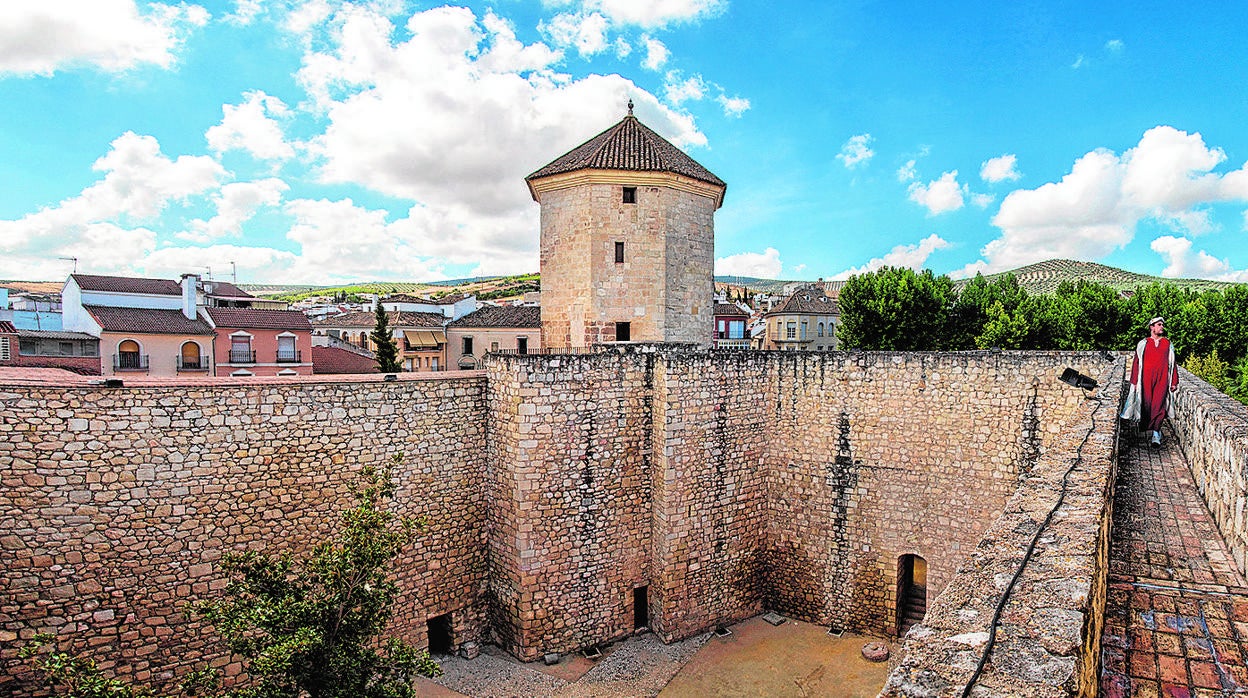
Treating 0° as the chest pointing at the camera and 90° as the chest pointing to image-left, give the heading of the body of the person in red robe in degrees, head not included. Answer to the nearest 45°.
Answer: approximately 0°

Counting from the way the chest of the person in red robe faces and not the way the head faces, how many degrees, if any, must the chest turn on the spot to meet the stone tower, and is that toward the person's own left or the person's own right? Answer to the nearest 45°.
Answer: approximately 90° to the person's own right

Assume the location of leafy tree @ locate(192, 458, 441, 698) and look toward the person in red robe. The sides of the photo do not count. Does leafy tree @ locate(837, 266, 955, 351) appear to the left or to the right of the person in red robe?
left

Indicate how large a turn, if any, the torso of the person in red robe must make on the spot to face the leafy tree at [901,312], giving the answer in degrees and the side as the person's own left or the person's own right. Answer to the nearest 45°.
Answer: approximately 135° to the person's own right

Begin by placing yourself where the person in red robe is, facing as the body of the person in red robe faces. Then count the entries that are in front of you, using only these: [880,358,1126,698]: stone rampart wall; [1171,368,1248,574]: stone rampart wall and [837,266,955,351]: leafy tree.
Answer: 2

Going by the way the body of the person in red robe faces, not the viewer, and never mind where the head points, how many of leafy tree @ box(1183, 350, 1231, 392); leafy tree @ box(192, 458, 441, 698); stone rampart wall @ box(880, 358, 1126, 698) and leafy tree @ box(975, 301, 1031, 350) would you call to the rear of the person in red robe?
2

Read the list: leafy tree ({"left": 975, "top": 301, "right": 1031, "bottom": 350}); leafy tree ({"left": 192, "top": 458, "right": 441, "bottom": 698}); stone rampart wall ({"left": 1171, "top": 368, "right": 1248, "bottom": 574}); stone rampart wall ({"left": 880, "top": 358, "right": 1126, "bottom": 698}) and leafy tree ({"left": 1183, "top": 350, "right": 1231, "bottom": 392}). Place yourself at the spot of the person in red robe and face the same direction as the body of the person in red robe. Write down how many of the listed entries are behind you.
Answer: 2

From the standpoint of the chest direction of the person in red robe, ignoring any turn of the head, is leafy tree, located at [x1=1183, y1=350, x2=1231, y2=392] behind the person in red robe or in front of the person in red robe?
behind

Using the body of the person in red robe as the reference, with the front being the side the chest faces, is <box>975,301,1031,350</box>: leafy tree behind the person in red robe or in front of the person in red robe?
behind

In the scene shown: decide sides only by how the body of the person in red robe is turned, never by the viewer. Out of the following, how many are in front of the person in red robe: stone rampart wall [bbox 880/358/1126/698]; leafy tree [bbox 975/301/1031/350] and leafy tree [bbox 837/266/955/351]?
1

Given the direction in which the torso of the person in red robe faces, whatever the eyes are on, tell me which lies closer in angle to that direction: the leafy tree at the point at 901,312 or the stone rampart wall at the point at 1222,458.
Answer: the stone rampart wall

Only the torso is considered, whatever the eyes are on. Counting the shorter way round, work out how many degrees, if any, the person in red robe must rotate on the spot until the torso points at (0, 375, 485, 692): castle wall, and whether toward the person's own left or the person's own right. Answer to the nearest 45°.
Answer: approximately 45° to the person's own right

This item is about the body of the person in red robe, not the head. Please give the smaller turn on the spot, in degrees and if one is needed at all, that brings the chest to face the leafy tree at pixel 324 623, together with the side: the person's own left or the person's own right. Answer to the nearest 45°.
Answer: approximately 45° to the person's own right
